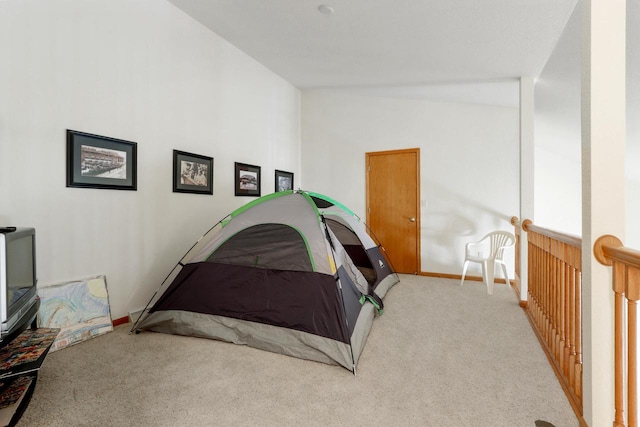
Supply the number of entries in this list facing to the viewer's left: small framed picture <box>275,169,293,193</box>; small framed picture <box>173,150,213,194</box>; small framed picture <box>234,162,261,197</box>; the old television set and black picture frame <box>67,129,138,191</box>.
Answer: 0

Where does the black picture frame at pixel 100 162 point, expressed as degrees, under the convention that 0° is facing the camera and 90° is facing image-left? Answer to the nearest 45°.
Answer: approximately 315°

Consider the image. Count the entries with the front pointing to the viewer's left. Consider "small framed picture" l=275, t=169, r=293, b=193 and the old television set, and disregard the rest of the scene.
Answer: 0

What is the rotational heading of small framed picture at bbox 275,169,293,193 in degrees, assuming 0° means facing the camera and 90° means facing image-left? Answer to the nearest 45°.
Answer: approximately 315°

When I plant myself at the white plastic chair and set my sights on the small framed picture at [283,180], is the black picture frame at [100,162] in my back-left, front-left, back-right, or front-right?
front-left

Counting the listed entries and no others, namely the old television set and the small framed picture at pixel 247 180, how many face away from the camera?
0

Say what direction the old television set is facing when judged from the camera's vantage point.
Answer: facing the viewer and to the right of the viewer

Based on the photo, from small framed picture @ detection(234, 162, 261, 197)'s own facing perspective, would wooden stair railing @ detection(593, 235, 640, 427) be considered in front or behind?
in front

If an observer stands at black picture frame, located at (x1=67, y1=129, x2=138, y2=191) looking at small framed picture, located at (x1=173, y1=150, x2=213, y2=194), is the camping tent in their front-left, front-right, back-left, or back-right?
front-right

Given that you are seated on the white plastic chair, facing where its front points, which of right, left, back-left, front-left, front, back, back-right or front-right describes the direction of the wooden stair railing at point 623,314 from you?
front-left

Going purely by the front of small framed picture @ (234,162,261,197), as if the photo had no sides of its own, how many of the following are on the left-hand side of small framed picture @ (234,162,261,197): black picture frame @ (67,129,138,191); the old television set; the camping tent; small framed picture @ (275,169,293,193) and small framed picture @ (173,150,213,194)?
1

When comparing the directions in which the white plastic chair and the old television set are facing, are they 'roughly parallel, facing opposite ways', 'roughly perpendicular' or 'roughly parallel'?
roughly parallel, facing opposite ways

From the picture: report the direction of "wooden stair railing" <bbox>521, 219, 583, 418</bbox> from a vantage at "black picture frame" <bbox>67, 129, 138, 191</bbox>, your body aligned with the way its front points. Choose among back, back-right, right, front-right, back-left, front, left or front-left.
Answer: front

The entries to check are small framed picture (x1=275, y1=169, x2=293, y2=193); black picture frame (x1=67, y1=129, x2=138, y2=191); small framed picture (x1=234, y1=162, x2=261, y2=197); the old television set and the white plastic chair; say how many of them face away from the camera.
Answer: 0

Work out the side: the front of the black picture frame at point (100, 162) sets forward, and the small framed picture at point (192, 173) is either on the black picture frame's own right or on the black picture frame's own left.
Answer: on the black picture frame's own left

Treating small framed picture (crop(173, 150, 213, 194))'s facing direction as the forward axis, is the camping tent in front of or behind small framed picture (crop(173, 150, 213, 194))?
in front

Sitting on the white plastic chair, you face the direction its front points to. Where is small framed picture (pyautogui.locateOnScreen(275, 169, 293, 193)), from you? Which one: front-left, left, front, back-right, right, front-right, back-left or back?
front-right

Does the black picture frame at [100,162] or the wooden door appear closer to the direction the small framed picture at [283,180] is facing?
the wooden door

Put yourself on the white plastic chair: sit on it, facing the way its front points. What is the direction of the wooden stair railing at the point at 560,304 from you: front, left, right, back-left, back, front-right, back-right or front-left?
front-left

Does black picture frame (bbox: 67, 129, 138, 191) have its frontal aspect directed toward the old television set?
no

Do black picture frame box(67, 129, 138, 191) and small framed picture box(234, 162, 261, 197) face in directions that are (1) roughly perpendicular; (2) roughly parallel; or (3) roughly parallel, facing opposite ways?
roughly parallel

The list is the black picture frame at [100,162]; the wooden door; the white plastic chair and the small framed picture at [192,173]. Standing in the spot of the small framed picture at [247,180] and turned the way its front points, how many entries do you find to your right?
2
